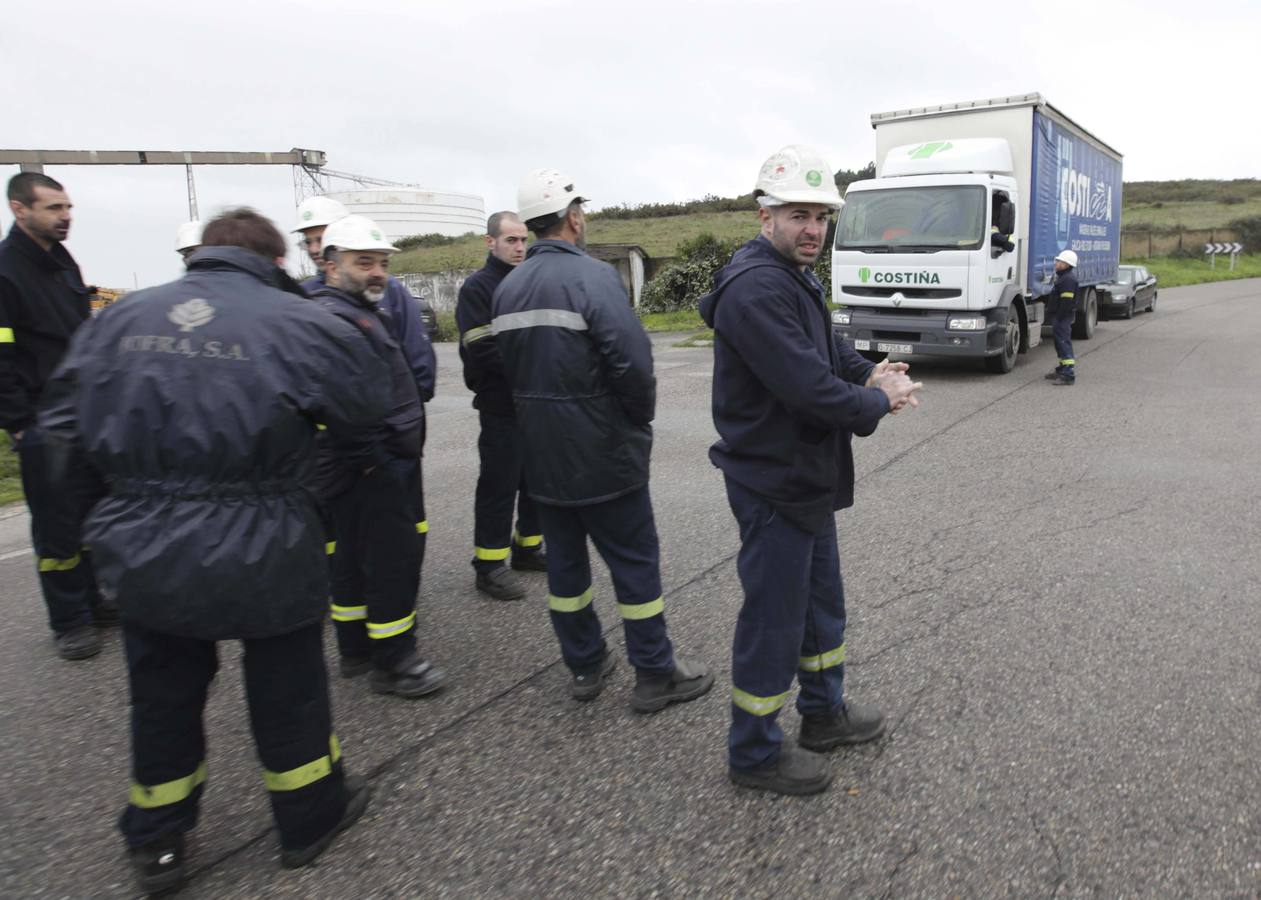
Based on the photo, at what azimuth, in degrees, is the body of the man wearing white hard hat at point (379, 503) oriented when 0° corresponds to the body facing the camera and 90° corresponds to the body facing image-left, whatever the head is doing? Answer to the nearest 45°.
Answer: approximately 315°

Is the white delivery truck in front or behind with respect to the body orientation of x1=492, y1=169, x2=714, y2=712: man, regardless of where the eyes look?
in front

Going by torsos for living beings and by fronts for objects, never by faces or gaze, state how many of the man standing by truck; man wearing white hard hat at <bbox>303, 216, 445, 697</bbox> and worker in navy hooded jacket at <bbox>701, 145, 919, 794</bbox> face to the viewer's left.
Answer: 1

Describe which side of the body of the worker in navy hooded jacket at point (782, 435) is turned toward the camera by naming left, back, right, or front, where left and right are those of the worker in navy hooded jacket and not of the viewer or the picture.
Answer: right

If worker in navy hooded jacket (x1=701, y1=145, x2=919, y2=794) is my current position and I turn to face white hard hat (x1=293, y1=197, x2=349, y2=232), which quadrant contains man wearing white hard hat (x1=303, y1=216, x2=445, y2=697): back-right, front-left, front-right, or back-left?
front-left

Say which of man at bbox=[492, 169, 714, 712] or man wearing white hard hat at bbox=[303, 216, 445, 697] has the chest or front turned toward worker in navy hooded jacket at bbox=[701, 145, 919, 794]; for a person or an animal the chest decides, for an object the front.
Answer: the man wearing white hard hat

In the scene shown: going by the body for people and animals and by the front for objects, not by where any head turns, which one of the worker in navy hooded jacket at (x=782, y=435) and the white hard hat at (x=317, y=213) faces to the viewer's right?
the worker in navy hooded jacket

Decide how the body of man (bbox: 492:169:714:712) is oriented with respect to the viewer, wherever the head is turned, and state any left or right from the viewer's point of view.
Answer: facing away from the viewer and to the right of the viewer

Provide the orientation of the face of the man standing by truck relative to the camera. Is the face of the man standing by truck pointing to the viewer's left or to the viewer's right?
to the viewer's left

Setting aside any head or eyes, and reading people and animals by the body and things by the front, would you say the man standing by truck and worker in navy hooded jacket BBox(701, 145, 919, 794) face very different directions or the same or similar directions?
very different directions

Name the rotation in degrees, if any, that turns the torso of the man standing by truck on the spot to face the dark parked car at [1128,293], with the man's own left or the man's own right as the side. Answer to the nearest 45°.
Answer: approximately 90° to the man's own right

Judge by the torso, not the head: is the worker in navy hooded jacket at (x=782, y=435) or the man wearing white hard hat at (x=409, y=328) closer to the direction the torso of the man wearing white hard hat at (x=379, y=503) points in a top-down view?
the worker in navy hooded jacket

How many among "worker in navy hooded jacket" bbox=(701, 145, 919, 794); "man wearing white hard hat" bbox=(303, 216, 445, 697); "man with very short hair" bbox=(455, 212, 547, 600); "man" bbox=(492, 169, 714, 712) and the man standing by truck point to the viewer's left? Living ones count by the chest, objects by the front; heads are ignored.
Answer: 1

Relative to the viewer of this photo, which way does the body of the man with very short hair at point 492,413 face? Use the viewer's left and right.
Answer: facing the viewer and to the right of the viewer

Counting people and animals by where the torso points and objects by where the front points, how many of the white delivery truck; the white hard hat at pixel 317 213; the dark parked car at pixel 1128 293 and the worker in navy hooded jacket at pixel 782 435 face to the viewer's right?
1

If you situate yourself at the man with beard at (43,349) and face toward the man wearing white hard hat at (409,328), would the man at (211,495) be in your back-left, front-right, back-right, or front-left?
front-right
